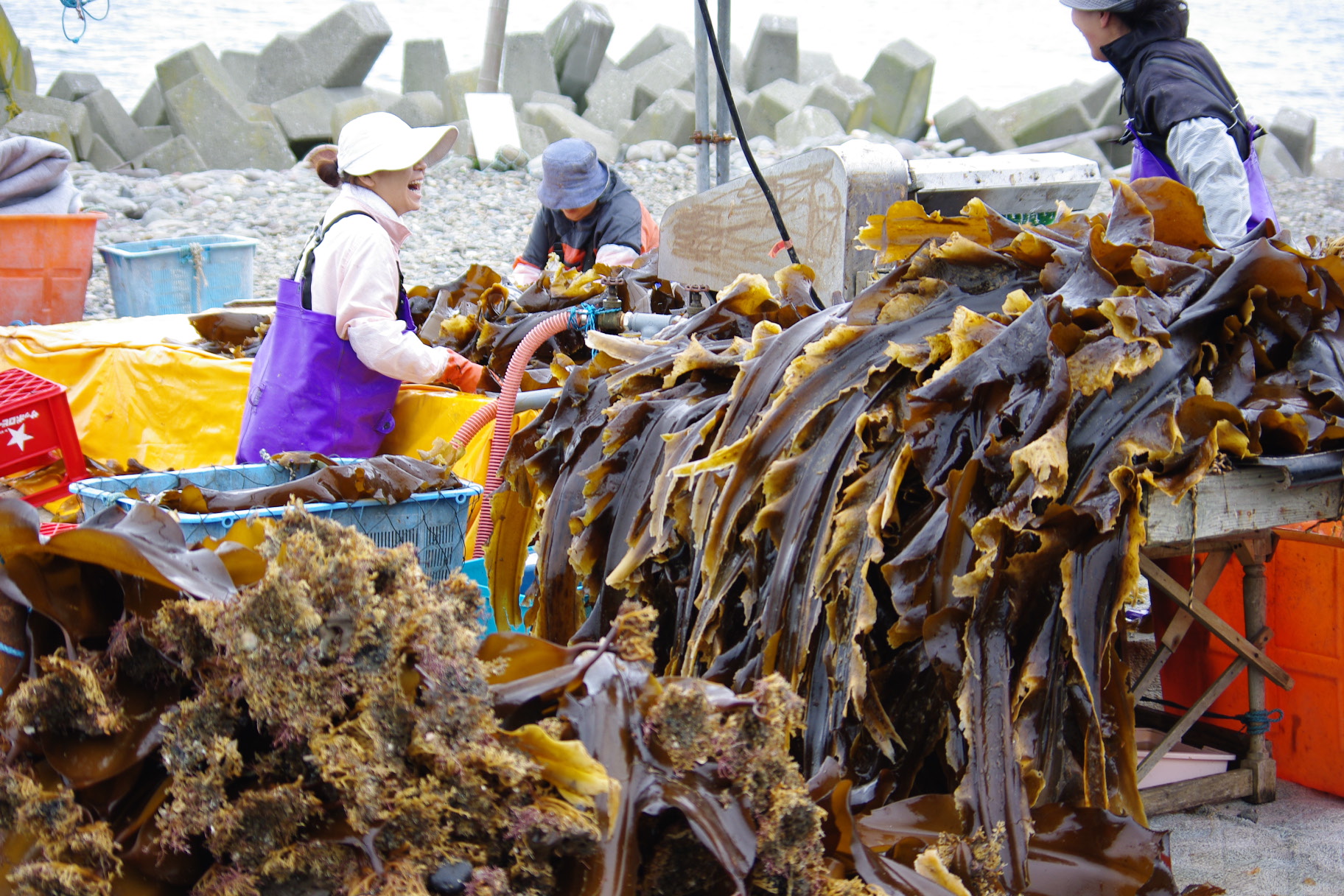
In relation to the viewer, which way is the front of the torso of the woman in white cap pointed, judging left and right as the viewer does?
facing to the right of the viewer

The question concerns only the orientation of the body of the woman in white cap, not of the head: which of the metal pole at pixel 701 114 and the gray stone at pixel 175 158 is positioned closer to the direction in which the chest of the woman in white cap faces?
the metal pole

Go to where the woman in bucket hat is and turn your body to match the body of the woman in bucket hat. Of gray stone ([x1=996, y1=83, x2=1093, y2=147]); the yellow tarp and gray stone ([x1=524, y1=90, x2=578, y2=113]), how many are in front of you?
1

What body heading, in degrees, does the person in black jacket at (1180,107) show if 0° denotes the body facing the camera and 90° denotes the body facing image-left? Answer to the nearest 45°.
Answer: approximately 90°

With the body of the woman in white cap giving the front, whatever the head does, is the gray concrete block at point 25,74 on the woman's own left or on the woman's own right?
on the woman's own left

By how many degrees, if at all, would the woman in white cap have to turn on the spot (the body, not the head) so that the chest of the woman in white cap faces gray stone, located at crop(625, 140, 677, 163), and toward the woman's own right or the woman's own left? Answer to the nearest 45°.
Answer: approximately 90° to the woman's own left

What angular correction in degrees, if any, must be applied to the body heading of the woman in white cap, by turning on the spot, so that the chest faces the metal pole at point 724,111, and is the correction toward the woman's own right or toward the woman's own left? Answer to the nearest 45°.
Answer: approximately 45° to the woman's own left

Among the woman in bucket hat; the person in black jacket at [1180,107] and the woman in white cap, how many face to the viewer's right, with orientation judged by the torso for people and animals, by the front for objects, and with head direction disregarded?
1
